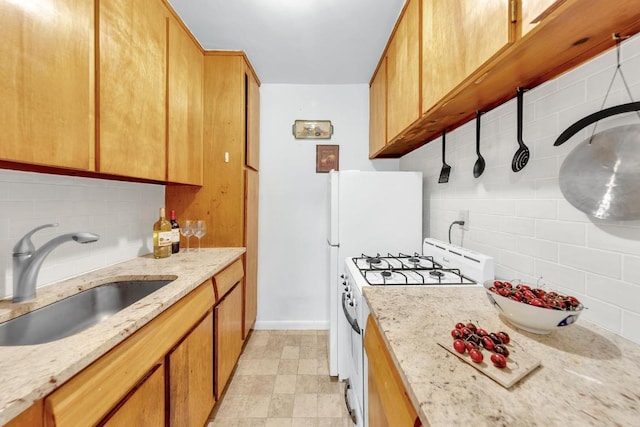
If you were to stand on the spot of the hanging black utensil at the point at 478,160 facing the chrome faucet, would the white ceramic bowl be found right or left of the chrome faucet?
left

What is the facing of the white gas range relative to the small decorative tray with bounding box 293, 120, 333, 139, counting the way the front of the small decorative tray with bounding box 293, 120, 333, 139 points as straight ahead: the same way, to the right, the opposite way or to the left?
to the right

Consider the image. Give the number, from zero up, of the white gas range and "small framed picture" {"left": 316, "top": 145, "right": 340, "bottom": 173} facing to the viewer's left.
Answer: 1
